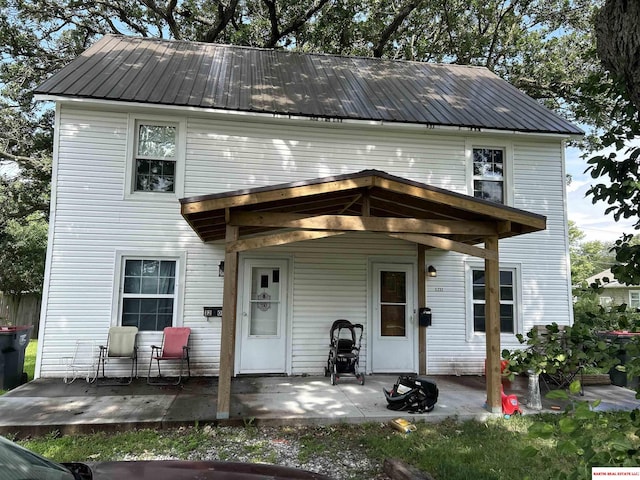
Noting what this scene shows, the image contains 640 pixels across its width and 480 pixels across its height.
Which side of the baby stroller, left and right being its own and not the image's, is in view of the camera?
front

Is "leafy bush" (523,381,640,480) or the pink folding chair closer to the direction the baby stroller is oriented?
the leafy bush

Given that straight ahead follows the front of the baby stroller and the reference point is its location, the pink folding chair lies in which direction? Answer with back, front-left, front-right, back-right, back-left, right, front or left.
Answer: right

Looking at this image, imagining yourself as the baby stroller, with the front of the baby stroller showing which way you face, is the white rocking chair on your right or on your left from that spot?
on your right

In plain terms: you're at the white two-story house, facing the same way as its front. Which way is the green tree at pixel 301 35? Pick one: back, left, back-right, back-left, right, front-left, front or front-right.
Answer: back

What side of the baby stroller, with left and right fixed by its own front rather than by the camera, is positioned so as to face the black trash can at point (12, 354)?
right

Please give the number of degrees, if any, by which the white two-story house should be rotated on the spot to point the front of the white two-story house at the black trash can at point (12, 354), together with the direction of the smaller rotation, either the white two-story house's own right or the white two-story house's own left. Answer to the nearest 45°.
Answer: approximately 90° to the white two-story house's own right

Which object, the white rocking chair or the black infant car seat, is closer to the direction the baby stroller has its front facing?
the black infant car seat

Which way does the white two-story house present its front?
toward the camera
